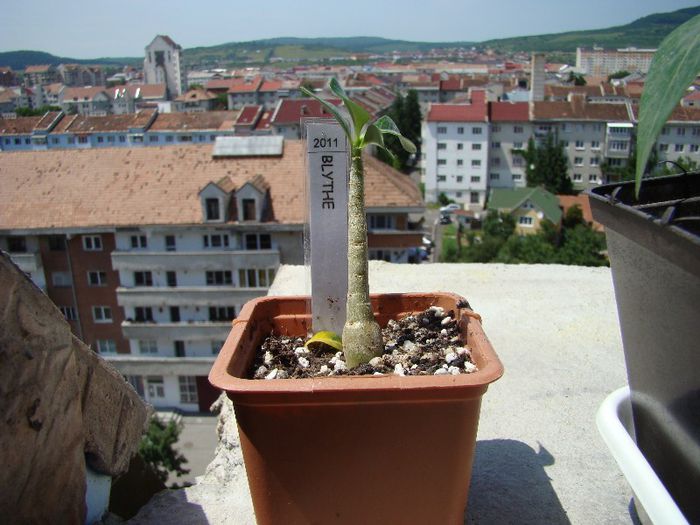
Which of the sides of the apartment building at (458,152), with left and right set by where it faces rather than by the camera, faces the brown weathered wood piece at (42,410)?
front

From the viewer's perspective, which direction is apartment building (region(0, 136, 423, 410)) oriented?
toward the camera

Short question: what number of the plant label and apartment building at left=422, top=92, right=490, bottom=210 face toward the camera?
2

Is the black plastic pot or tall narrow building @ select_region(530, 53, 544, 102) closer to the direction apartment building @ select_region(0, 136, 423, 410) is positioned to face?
the black plastic pot

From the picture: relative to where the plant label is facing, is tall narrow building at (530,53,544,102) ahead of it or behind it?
behind

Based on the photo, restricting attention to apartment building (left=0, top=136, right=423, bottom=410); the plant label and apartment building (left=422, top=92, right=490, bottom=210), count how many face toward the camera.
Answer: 3

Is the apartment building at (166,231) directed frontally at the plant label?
yes

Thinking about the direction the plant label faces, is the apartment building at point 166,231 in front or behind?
behind

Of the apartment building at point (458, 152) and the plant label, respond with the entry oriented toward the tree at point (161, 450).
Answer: the apartment building

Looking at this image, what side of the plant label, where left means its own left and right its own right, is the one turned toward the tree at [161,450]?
back

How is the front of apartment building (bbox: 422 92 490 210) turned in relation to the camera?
facing the viewer

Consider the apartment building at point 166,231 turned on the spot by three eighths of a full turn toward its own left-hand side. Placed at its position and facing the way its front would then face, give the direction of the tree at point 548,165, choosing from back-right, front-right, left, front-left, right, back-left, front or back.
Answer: front

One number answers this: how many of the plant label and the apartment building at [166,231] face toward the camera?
2

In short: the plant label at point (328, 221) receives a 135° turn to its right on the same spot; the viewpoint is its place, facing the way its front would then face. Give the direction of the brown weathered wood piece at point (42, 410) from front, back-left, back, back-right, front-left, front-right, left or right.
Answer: left

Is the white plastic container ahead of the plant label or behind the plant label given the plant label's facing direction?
ahead
